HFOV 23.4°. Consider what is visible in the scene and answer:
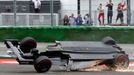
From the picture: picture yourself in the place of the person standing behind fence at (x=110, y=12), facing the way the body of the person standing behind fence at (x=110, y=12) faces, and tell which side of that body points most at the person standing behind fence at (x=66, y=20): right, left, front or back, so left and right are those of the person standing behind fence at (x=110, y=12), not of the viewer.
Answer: right

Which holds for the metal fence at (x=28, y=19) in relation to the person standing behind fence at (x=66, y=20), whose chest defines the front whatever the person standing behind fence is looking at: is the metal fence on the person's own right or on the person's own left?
on the person's own right

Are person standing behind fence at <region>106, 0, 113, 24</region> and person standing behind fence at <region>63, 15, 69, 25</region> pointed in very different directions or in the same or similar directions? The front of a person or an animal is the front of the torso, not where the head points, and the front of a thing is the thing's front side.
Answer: same or similar directions

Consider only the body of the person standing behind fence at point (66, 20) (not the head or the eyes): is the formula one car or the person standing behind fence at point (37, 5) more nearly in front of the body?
the formula one car

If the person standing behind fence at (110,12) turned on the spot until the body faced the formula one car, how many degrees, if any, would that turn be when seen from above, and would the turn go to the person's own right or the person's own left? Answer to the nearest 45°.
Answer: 0° — they already face it

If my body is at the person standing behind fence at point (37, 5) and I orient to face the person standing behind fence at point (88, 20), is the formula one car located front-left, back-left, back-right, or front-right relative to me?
front-right

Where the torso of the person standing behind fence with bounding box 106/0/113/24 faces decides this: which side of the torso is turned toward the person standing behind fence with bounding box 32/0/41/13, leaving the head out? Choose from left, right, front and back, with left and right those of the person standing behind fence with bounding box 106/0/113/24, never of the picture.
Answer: right

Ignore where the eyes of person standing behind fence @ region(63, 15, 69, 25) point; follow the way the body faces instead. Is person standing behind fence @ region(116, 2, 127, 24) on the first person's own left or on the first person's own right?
on the first person's own left

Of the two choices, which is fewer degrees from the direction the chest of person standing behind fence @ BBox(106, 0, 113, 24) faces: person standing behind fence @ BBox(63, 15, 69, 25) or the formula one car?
the formula one car

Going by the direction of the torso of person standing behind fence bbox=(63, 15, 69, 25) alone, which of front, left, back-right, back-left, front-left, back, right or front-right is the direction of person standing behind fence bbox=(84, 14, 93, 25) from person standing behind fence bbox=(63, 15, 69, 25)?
front-left

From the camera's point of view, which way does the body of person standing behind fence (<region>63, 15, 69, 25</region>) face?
toward the camera

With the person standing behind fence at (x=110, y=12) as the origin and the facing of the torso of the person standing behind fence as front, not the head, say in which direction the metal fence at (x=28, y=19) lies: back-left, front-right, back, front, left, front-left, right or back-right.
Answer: right

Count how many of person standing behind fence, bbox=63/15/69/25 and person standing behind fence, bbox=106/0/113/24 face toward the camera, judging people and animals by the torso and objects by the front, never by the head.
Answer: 2

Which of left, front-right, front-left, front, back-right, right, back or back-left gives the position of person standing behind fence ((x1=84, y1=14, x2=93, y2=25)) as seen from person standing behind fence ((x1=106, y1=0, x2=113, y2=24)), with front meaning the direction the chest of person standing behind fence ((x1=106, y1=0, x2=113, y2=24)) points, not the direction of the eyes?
front-right

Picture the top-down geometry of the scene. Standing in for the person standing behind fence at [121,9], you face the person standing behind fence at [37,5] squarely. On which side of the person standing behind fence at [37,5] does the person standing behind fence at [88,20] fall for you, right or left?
left

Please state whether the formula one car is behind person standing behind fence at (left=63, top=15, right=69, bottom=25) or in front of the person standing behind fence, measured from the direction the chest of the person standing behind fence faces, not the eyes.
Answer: in front
